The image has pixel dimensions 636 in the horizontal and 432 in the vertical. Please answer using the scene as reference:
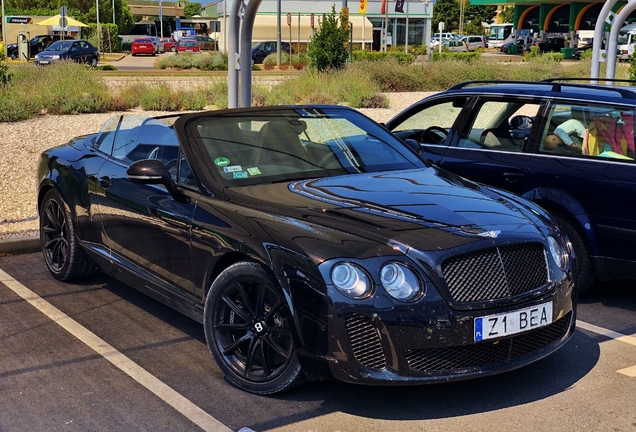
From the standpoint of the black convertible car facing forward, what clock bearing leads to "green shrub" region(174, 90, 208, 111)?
The green shrub is roughly at 7 o'clock from the black convertible car.

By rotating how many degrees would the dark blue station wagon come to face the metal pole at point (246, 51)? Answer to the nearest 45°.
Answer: approximately 45° to its right

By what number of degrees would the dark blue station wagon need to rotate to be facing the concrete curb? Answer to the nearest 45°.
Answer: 0° — it already faces it

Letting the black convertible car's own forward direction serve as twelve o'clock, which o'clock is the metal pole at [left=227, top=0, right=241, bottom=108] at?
The metal pole is roughly at 7 o'clock from the black convertible car.

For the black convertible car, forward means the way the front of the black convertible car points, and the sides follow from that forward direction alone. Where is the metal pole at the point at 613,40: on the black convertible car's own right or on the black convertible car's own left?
on the black convertible car's own left

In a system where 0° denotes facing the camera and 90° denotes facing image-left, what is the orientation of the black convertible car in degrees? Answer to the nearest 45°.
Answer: approximately 315°

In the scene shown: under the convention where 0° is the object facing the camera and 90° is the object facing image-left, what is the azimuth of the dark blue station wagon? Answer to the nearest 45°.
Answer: approximately 90°

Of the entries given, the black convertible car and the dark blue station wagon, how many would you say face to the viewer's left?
1

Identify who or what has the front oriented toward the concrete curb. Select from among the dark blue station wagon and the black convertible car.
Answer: the dark blue station wagon

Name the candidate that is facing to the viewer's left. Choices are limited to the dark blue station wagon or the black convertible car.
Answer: the dark blue station wagon

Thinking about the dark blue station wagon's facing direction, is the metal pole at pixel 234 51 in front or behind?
in front

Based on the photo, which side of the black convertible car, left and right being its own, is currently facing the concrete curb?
back

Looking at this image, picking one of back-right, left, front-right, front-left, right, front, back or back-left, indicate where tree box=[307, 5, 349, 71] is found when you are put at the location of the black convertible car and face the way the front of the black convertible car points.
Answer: back-left
